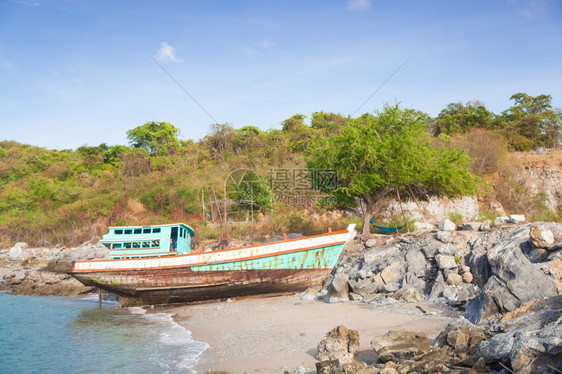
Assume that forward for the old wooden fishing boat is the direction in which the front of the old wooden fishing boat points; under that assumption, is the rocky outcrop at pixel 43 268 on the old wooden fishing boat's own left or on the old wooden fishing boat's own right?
on the old wooden fishing boat's own left

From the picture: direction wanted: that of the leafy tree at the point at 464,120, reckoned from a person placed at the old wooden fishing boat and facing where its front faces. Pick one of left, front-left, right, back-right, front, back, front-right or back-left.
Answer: front-left

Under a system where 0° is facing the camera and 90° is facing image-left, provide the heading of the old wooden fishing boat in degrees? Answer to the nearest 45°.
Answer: approximately 270°

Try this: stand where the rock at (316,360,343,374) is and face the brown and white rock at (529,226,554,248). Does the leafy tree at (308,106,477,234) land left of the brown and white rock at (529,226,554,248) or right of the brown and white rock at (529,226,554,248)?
left

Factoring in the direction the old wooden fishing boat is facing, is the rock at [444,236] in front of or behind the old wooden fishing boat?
in front

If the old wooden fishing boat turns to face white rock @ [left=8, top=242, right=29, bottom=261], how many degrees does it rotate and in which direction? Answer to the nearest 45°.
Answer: approximately 135° to its left

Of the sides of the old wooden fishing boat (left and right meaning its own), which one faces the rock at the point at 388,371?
right

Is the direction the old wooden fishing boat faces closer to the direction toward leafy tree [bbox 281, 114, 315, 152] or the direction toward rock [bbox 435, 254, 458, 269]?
the rock

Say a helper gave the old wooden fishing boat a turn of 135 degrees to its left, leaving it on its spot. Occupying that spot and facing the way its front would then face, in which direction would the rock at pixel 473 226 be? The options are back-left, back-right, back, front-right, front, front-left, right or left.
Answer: back-right

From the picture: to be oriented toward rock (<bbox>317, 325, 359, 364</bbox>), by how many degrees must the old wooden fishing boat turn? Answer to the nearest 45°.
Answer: approximately 90° to its right

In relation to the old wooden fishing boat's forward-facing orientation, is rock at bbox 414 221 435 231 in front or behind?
in front

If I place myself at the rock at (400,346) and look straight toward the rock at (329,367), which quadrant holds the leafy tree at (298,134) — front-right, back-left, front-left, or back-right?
back-right
